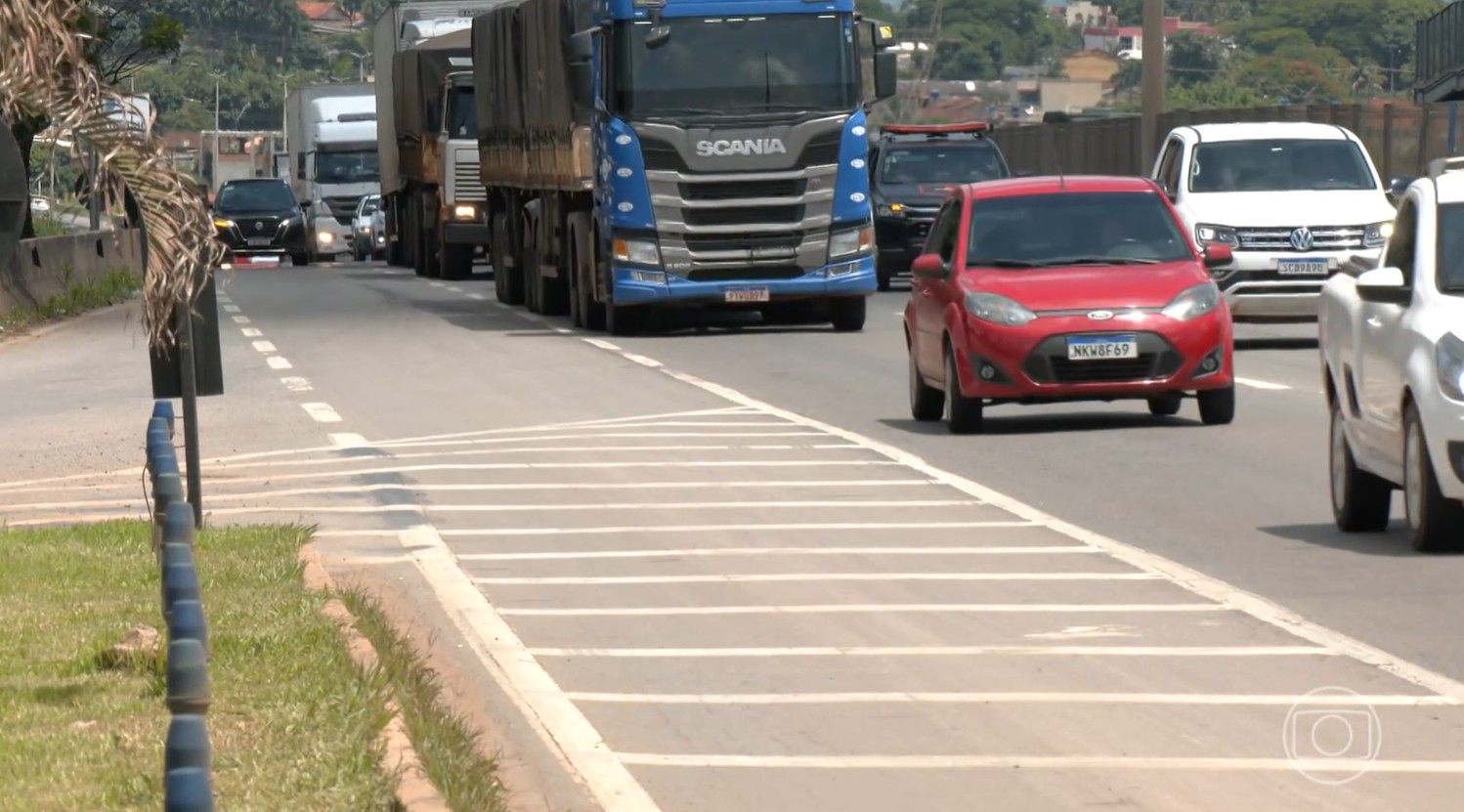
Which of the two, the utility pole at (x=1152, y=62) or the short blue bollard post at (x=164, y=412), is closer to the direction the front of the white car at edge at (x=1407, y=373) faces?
the short blue bollard post

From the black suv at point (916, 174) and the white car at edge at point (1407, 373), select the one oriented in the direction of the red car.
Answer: the black suv

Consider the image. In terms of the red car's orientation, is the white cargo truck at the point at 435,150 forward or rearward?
rearward

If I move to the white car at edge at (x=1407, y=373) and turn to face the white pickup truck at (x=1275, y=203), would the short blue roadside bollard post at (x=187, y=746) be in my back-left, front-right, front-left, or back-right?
back-left
